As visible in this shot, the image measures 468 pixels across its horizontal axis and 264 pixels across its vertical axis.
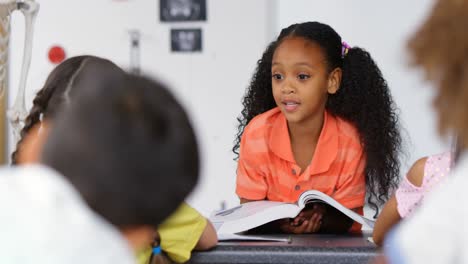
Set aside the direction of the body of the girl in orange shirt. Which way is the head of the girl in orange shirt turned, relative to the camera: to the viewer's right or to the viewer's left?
to the viewer's left

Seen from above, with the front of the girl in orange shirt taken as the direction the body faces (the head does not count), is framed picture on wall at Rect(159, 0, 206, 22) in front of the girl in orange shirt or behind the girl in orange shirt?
behind

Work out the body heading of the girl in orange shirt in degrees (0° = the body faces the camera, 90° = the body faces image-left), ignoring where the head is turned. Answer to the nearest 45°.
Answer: approximately 0°

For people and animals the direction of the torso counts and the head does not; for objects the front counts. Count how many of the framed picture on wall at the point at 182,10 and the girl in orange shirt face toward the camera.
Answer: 2

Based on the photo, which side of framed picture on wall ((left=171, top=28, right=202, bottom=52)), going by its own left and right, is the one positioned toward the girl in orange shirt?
front
